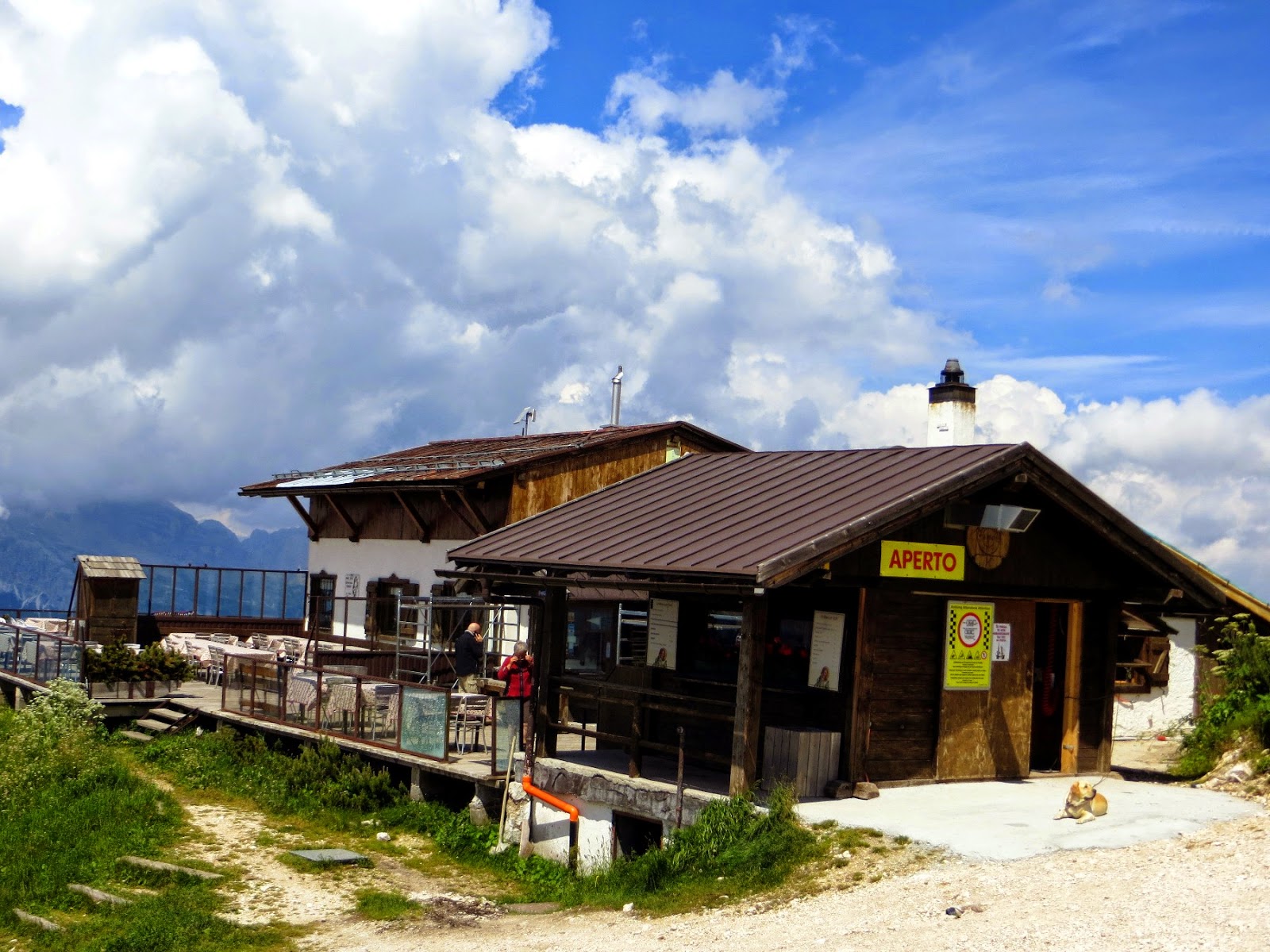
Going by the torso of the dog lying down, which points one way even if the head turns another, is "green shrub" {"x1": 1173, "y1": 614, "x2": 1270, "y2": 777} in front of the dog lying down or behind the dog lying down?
behind

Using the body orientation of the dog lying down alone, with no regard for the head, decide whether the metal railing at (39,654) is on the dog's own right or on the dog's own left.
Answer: on the dog's own right

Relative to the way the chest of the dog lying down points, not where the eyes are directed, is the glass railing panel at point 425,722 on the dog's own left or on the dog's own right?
on the dog's own right

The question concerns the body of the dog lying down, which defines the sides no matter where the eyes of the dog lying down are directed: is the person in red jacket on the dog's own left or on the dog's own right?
on the dog's own right

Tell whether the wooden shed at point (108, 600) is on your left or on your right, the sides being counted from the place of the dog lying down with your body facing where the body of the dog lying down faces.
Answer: on your right

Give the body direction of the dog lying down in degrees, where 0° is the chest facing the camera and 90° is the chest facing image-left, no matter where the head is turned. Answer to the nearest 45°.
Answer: approximately 45°

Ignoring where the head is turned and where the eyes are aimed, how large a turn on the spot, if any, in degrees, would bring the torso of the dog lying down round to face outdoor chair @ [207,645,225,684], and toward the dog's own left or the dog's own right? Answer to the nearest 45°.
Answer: approximately 90° to the dog's own right

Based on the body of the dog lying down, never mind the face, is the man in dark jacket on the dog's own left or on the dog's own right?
on the dog's own right
